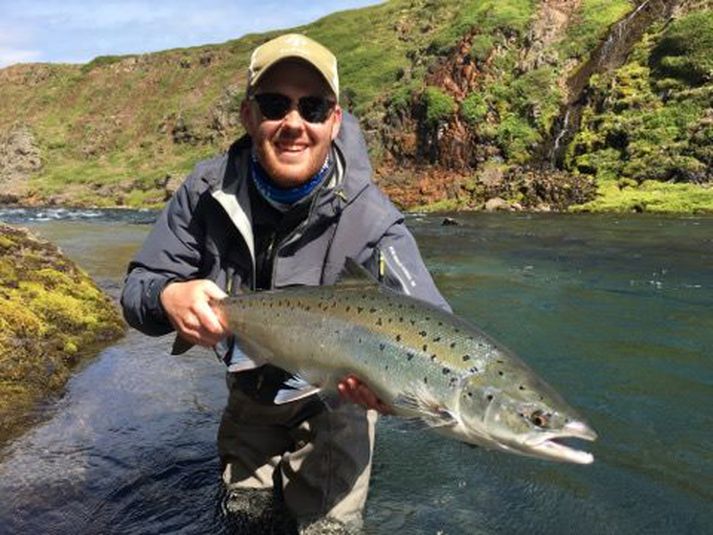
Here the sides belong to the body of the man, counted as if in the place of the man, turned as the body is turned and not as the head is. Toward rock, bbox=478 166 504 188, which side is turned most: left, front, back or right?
back

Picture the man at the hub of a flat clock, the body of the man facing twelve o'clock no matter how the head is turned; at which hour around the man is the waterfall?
The waterfall is roughly at 7 o'clock from the man.

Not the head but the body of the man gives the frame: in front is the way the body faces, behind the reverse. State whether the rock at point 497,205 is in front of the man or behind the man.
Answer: behind

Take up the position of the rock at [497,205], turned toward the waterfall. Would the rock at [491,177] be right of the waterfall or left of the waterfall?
left

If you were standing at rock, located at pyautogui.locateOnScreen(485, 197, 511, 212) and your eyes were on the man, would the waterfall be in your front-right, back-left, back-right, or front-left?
back-left

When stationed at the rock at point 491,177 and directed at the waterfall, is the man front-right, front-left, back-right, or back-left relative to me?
back-right

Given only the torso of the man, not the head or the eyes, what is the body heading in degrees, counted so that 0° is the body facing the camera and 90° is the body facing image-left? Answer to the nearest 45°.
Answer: approximately 0°
